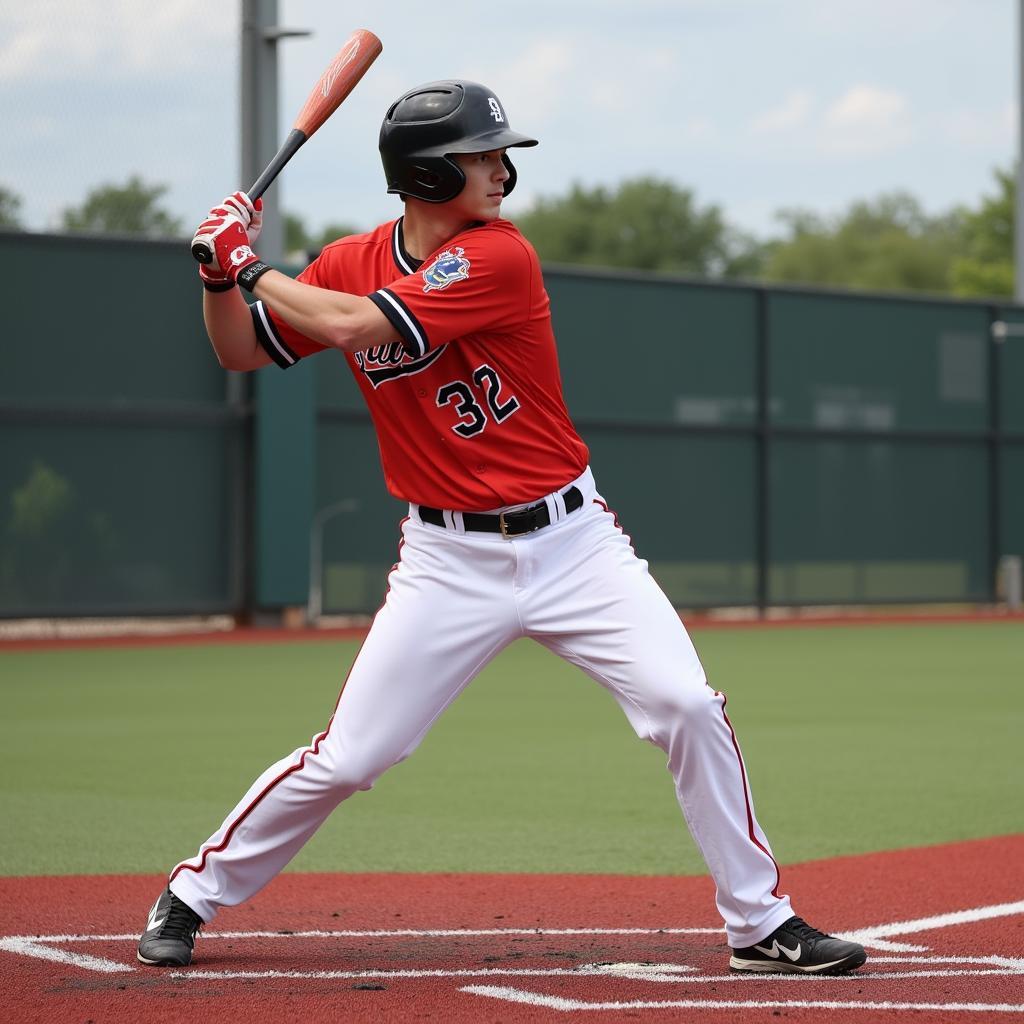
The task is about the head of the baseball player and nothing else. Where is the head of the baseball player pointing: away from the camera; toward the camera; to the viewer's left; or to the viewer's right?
to the viewer's right

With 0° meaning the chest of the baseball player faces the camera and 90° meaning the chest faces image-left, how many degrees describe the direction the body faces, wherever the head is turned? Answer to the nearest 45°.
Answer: approximately 0°

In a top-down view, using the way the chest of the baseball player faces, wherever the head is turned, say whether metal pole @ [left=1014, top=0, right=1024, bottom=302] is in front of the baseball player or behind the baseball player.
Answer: behind
